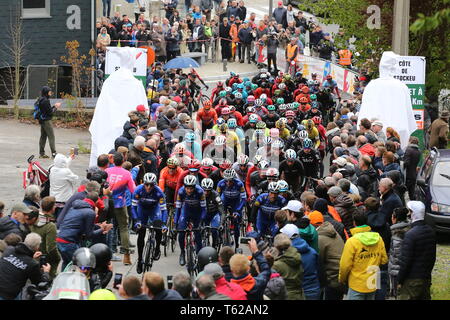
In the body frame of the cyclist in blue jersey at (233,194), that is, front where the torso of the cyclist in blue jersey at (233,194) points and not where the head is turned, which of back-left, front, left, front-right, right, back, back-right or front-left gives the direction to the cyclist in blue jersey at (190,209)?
front-right

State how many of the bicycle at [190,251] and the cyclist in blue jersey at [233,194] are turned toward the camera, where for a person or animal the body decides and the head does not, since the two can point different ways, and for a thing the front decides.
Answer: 2

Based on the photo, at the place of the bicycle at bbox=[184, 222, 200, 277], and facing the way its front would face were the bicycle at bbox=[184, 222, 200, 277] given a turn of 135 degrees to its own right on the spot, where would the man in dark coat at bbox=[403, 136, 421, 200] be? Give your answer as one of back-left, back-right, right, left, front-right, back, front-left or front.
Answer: right

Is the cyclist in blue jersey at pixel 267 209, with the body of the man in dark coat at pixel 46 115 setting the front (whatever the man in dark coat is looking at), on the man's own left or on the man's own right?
on the man's own right

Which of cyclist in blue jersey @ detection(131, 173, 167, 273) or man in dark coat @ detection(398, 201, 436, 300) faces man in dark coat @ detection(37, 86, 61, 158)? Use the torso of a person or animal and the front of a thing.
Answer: man in dark coat @ detection(398, 201, 436, 300)

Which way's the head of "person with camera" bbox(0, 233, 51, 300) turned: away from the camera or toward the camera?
away from the camera

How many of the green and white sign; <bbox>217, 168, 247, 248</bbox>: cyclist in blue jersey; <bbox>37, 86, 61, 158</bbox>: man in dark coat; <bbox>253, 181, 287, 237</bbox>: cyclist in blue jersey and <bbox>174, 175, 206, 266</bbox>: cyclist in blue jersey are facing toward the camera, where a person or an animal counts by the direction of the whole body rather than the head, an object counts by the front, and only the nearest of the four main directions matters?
4

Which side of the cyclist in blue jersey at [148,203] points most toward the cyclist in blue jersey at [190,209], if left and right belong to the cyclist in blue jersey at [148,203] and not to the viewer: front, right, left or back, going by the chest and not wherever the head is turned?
left

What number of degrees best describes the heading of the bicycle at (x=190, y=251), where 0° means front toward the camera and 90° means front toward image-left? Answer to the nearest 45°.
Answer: approximately 0°

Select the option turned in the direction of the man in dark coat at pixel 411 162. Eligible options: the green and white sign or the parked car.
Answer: the green and white sign

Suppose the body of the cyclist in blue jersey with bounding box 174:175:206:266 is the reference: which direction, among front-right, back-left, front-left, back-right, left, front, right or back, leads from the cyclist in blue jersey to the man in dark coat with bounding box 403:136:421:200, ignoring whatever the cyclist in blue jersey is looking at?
back-left
